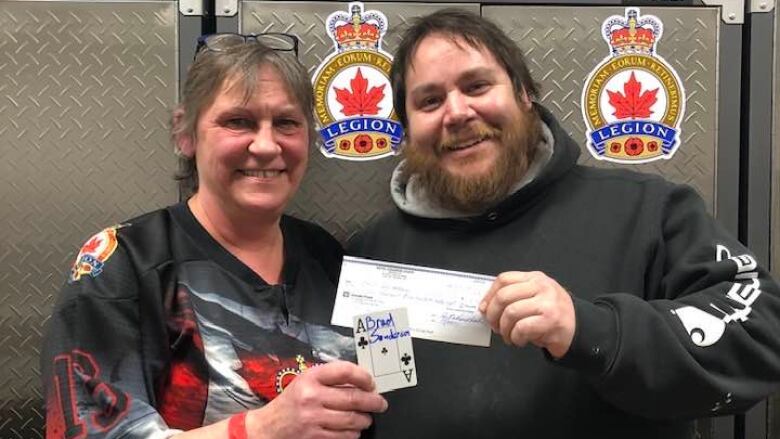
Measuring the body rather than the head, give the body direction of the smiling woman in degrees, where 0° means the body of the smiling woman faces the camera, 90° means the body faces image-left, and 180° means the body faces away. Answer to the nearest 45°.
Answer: approximately 315°
